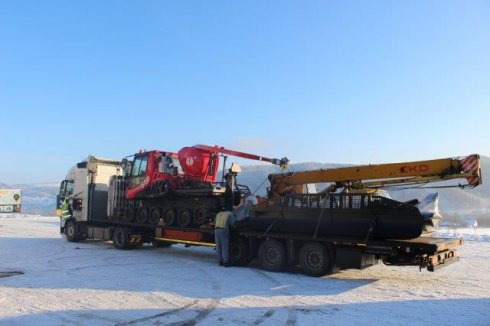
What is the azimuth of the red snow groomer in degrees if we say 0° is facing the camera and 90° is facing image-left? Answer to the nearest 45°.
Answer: approximately 135°

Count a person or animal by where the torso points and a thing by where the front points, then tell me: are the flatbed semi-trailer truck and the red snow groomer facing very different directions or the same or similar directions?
same or similar directions

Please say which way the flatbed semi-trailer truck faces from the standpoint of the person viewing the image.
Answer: facing away from the viewer and to the left of the viewer

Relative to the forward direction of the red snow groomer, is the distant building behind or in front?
in front

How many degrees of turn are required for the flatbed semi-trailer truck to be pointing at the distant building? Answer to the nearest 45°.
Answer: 0° — it already faces it

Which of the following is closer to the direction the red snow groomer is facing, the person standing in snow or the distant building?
the distant building

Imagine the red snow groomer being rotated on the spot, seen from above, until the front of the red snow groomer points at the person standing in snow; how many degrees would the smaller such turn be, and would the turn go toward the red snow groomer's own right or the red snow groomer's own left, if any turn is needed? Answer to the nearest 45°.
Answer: approximately 180°
